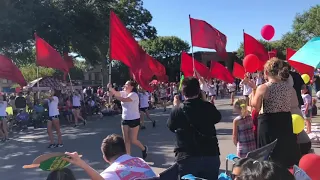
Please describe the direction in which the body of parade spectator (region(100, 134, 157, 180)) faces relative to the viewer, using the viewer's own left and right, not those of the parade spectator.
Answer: facing away from the viewer and to the left of the viewer

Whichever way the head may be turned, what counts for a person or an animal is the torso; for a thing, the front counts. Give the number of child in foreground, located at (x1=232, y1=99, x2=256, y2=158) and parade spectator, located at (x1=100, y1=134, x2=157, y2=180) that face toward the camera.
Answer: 0

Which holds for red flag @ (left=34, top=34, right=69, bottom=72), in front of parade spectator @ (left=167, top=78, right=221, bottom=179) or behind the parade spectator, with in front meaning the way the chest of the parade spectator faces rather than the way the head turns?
in front

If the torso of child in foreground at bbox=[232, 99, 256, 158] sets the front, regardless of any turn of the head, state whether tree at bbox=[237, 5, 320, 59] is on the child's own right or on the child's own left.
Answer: on the child's own right

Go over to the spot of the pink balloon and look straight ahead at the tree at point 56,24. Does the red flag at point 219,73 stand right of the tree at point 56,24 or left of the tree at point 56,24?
right

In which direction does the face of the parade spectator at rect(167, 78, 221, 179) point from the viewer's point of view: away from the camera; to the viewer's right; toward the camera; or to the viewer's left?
away from the camera

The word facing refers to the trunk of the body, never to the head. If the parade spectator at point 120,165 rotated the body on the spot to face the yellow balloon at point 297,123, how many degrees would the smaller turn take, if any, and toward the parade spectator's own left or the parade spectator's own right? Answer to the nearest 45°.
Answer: approximately 90° to the parade spectator's own right

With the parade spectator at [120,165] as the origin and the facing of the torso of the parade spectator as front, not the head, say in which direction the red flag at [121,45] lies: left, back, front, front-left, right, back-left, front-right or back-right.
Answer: front-right

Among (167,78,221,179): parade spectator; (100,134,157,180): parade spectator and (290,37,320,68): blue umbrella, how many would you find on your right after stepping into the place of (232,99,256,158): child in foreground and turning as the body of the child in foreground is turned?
1

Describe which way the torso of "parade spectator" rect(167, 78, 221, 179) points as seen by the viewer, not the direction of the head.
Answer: away from the camera
